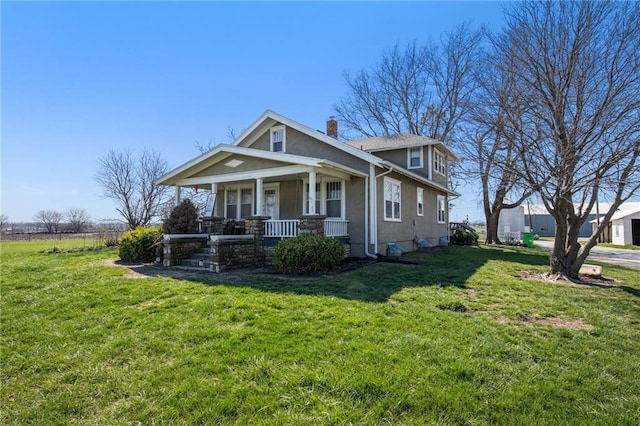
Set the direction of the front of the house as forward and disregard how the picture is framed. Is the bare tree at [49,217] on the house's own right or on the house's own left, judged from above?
on the house's own right

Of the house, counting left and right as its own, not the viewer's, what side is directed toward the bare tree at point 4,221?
right

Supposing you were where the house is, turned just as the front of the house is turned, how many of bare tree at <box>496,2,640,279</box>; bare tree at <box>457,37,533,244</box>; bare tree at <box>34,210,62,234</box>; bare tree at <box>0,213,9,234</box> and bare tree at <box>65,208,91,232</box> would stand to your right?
3

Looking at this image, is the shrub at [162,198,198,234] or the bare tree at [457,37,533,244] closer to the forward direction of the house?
the shrub

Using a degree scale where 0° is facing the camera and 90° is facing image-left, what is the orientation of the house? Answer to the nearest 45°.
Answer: approximately 45°

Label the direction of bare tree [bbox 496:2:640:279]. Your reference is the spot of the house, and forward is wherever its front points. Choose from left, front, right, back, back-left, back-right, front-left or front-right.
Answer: left

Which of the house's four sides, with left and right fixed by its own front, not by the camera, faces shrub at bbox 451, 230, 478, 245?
back

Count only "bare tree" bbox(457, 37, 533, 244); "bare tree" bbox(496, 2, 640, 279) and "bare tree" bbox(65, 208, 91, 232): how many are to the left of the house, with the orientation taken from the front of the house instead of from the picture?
2

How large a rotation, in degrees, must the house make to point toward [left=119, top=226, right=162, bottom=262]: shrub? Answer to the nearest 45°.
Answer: approximately 45° to its right
